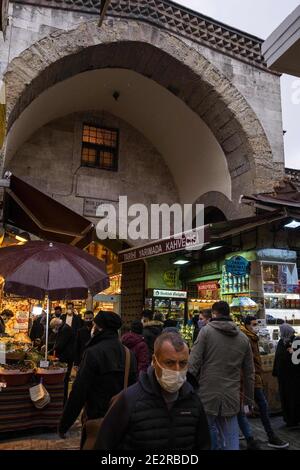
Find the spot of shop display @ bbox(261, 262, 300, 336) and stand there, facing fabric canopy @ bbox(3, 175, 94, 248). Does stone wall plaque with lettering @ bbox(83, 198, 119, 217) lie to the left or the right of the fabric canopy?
right

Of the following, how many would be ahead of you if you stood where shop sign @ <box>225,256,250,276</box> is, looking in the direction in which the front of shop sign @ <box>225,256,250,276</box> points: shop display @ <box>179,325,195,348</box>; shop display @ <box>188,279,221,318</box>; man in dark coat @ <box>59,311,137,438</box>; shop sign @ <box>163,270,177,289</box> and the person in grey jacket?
2

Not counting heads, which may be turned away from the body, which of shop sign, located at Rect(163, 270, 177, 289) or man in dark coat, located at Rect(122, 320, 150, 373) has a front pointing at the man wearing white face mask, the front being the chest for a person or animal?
the shop sign

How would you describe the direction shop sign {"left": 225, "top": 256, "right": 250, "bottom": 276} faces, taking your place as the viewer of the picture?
facing the viewer

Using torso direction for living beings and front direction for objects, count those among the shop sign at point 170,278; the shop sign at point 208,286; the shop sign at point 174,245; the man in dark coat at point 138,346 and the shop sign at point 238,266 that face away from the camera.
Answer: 1

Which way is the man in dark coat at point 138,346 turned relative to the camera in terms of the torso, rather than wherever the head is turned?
away from the camera

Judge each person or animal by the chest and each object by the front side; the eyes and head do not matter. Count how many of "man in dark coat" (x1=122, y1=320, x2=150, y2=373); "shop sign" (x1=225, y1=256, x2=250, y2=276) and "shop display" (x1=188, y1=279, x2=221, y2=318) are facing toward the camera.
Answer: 2

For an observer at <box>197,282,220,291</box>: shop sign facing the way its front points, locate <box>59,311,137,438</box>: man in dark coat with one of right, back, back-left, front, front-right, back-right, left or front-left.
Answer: front

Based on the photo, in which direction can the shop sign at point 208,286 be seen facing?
toward the camera

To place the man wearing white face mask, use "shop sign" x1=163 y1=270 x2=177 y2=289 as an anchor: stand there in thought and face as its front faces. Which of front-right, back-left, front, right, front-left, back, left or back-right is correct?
front

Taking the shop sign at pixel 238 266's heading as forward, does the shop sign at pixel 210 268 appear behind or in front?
behind

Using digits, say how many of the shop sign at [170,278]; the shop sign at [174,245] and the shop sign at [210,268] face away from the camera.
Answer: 0

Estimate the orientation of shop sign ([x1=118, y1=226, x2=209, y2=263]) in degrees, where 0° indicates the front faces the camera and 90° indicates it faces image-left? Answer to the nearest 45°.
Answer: approximately 45°

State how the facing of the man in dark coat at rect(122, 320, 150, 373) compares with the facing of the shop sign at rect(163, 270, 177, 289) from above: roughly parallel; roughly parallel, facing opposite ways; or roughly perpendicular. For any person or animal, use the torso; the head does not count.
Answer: roughly parallel, facing opposite ways

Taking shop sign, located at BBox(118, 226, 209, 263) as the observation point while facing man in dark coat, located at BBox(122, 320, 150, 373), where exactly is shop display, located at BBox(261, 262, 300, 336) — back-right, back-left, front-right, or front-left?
front-left
